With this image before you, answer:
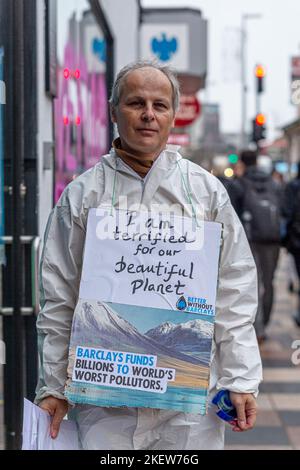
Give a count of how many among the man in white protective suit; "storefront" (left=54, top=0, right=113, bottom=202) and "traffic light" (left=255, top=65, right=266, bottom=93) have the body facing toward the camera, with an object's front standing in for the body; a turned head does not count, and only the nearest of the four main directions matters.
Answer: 2

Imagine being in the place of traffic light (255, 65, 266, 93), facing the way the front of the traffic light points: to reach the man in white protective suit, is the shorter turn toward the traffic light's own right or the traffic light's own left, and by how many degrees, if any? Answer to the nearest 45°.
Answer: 0° — it already faces them

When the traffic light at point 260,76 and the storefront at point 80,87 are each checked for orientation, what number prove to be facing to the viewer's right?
1

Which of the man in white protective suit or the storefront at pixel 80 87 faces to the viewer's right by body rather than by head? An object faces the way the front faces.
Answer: the storefront

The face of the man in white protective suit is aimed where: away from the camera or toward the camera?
toward the camera

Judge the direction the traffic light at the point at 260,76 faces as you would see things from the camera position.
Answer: facing the viewer

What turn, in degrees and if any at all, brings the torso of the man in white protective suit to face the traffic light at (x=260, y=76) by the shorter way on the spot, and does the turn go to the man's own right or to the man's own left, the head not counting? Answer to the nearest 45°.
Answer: approximately 180°

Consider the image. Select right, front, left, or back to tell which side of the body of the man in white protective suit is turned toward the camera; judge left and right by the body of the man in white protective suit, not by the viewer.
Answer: front

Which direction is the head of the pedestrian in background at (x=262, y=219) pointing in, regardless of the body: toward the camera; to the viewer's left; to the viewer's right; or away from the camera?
away from the camera

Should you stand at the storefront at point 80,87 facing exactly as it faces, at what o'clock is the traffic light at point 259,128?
The traffic light is roughly at 10 o'clock from the storefront.

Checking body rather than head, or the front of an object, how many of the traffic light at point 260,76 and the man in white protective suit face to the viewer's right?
0

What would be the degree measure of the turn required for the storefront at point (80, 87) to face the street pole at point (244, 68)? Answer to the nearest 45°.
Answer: approximately 90° to its left

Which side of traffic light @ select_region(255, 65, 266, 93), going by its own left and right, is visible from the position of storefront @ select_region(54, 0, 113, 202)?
front

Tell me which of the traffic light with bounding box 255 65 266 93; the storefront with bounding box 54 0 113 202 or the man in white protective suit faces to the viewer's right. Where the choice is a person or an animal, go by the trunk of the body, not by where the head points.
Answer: the storefront

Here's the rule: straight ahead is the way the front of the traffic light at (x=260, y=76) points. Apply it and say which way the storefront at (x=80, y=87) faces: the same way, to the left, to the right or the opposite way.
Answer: to the left

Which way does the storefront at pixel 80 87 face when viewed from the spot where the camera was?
facing to the right of the viewer
